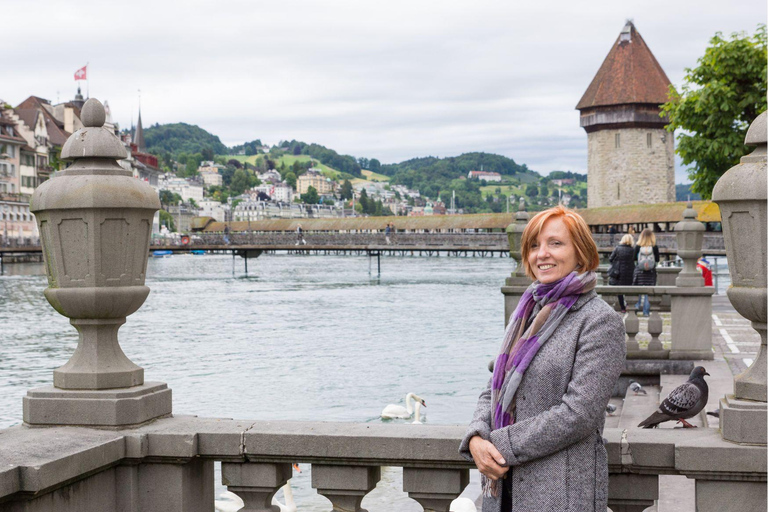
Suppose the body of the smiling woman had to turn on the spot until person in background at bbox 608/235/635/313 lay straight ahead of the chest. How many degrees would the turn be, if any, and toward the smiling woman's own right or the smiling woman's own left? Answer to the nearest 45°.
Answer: approximately 135° to the smiling woman's own right

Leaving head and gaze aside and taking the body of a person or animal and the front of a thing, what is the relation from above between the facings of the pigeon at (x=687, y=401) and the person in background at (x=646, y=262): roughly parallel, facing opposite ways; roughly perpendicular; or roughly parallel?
roughly perpendicular

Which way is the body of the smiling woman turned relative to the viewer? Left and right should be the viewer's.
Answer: facing the viewer and to the left of the viewer

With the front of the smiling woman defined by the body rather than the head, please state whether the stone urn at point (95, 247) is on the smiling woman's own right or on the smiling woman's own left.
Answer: on the smiling woman's own right

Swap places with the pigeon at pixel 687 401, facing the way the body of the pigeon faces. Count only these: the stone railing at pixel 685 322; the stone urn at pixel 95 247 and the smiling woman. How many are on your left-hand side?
1

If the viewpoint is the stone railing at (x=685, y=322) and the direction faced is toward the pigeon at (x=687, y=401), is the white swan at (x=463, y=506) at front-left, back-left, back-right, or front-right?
front-right

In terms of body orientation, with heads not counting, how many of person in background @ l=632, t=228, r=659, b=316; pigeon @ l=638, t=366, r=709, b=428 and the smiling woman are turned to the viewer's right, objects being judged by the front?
1

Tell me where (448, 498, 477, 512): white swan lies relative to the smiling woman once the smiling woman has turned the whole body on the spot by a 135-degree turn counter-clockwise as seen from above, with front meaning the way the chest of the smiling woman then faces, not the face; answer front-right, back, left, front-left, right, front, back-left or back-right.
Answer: left

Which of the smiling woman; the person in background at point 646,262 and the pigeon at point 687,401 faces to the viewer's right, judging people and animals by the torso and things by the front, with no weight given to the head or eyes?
the pigeon

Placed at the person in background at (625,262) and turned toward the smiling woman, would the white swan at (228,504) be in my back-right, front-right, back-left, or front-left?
front-right

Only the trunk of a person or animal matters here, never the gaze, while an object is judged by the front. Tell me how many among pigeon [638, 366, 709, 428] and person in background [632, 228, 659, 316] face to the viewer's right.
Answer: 1

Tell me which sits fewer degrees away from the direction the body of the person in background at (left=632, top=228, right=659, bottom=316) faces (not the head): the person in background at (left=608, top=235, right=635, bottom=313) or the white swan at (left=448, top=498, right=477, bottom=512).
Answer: the person in background

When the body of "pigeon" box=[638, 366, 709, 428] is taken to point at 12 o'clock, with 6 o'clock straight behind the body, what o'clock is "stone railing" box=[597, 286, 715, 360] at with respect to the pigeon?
The stone railing is roughly at 9 o'clock from the pigeon.

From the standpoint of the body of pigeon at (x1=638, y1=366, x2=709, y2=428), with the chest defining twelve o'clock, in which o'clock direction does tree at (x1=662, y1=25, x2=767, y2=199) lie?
The tree is roughly at 9 o'clock from the pigeon.

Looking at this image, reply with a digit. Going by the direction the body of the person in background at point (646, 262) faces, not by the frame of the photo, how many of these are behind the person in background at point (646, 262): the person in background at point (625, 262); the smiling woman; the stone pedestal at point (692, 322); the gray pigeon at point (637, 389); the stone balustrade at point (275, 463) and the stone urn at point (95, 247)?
5

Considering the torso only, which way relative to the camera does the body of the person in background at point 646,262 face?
away from the camera

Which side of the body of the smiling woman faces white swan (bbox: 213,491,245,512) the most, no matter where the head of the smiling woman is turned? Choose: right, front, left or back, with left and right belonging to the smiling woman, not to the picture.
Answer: right

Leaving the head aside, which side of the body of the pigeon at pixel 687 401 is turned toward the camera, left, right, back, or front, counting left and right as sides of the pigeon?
right
